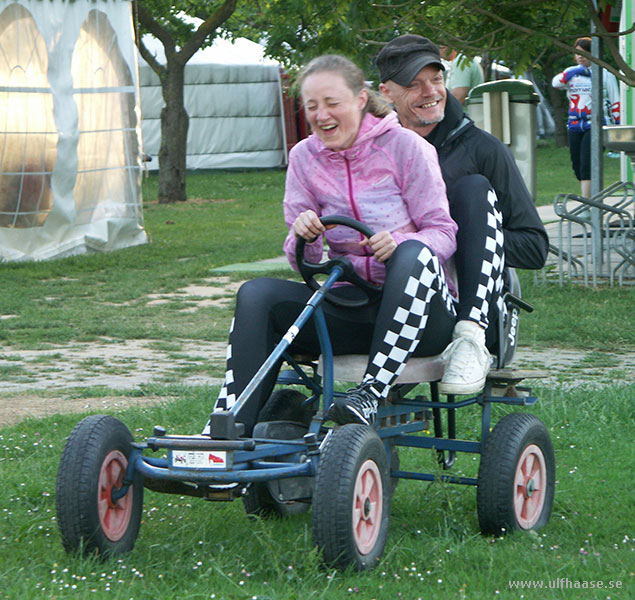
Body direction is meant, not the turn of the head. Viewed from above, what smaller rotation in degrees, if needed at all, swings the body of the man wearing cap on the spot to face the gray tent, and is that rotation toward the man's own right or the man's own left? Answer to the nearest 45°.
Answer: approximately 135° to the man's own right

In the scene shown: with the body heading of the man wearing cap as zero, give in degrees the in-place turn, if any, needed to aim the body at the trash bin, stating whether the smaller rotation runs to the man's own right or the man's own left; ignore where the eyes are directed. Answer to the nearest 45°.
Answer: approximately 135° to the man's own right

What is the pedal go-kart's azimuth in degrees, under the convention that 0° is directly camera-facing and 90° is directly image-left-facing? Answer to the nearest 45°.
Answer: approximately 45°

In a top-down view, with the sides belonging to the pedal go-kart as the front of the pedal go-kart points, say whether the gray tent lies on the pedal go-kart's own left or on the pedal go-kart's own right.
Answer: on the pedal go-kart's own right

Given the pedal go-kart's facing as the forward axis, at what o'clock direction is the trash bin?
The trash bin is roughly at 5 o'clock from the pedal go-kart.

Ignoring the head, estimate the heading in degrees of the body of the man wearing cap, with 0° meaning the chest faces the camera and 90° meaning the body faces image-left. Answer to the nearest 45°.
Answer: approximately 45°

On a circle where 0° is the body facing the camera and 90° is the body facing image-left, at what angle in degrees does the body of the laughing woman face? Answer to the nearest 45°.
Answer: approximately 45°
